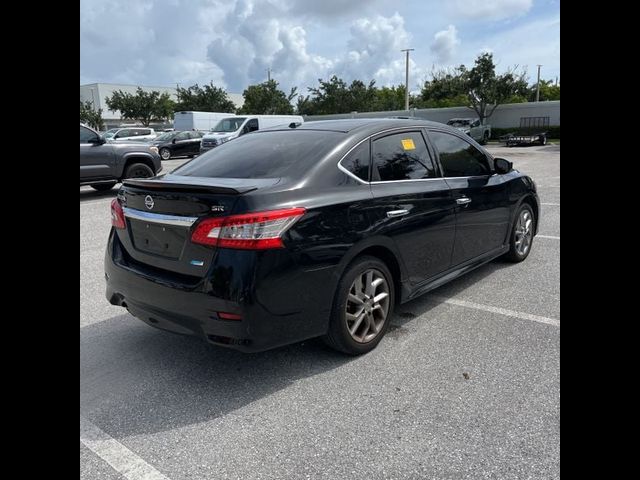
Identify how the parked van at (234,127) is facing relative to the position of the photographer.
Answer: facing the viewer and to the left of the viewer

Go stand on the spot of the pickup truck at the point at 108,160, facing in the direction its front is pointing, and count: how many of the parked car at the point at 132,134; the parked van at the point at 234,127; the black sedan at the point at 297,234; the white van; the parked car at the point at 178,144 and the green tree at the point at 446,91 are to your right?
1

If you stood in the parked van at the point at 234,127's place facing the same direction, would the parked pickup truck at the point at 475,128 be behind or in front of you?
behind

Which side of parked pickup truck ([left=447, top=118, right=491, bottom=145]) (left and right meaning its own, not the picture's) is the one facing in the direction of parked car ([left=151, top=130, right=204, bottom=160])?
front

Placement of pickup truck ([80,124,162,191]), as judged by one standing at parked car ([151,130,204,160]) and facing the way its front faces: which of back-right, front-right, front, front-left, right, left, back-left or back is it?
front-left

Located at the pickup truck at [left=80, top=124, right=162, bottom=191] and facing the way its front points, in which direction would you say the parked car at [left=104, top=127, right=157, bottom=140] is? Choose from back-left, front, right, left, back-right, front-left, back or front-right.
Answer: left

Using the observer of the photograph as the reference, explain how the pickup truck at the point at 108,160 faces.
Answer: facing to the right of the viewer

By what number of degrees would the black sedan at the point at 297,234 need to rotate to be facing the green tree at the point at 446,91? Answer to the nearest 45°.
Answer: approximately 45° to its left

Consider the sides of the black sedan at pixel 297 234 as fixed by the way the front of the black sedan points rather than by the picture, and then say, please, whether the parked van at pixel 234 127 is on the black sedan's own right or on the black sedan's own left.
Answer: on the black sedan's own left
